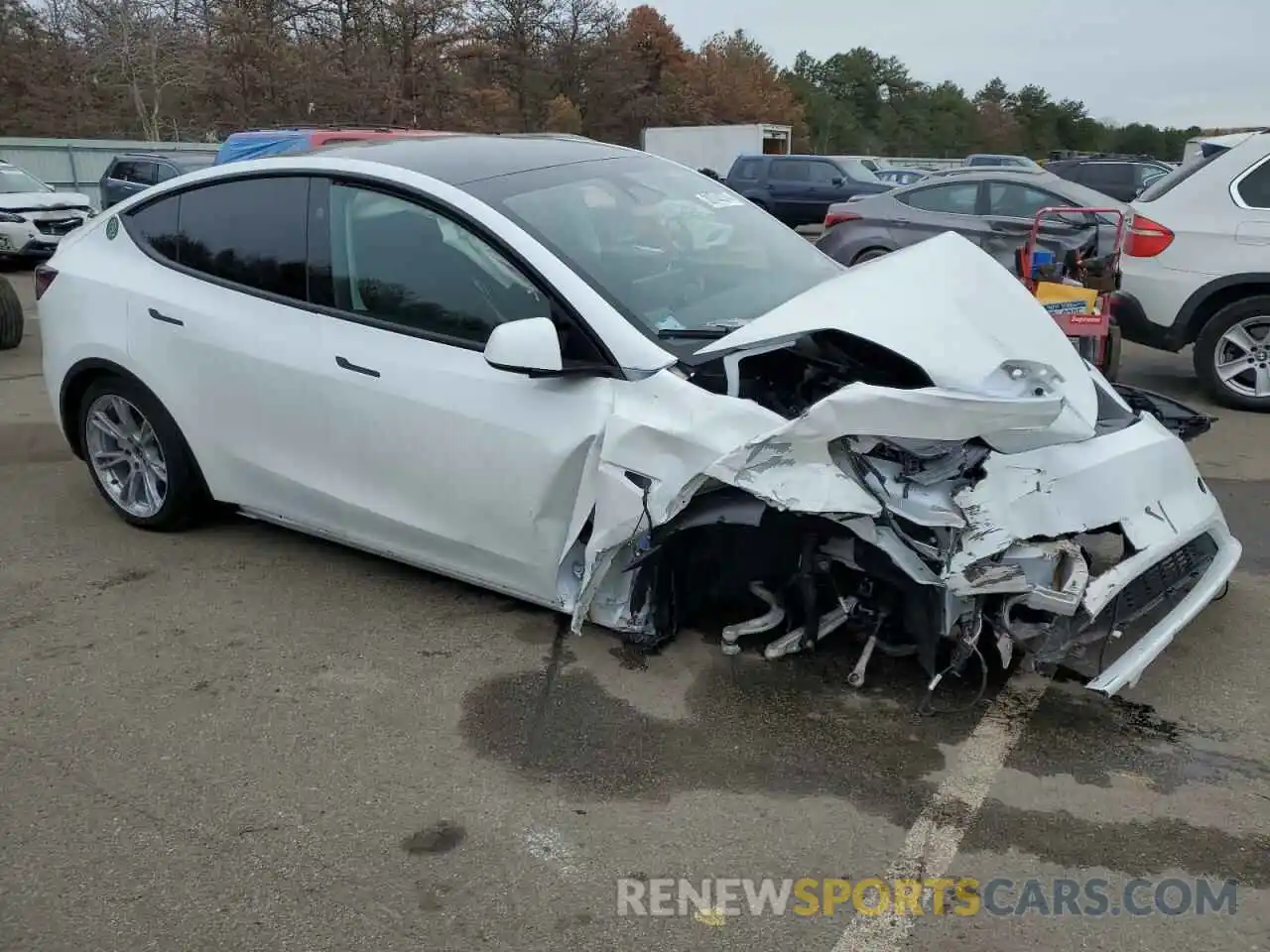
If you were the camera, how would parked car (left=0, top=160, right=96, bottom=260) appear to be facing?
facing the viewer and to the right of the viewer

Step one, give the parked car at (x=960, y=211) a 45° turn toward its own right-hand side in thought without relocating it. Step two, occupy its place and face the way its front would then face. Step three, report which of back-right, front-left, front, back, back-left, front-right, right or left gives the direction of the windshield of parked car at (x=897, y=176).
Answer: back-left

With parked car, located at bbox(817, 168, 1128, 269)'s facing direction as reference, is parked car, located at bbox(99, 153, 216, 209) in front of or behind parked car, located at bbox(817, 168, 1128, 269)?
behind

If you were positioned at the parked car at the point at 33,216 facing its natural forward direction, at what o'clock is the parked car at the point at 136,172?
the parked car at the point at 136,172 is roughly at 9 o'clock from the parked car at the point at 33,216.

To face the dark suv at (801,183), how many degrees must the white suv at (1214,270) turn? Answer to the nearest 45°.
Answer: approximately 135° to its left

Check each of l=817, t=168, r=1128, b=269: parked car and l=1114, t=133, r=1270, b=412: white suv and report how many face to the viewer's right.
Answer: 2

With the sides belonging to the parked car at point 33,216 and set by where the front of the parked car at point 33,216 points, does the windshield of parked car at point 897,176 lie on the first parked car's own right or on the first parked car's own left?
on the first parked car's own left

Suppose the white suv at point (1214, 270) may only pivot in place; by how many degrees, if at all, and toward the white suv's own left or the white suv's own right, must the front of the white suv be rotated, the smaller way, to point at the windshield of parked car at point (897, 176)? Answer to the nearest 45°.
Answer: approximately 90° to the white suv's own left

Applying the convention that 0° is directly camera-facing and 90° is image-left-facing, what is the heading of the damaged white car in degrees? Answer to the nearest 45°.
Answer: approximately 315°

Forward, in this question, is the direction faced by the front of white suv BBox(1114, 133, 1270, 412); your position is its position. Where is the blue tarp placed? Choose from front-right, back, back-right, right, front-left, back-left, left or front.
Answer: back

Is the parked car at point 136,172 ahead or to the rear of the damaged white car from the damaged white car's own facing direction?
to the rear

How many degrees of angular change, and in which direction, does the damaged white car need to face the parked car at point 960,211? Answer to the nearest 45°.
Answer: approximately 135° to its left

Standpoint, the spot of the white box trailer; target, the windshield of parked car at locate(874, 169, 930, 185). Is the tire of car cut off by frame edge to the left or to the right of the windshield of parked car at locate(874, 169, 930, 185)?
right

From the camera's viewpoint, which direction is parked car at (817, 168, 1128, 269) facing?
to the viewer's right

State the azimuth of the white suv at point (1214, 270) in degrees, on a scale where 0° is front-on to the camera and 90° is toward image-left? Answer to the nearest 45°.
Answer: approximately 270°
